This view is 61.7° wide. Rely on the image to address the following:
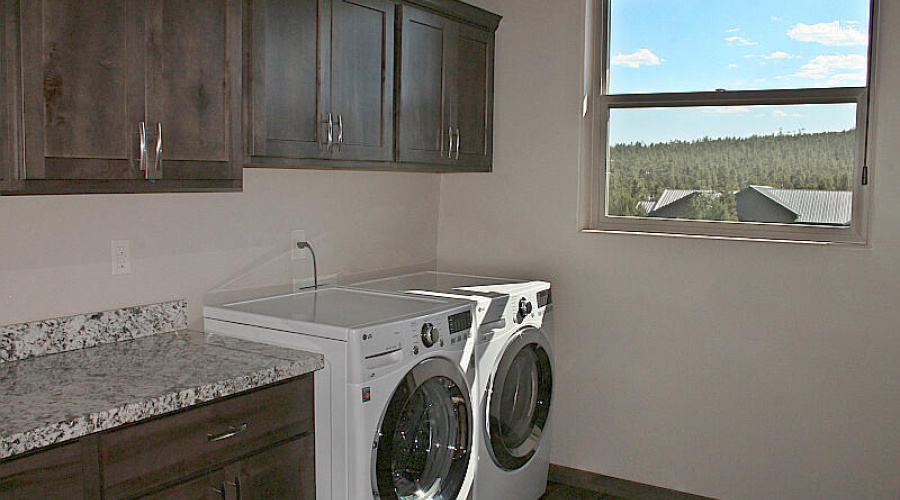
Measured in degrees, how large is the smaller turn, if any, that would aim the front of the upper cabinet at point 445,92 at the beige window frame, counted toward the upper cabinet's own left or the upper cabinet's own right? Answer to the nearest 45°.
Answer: approximately 45° to the upper cabinet's own left

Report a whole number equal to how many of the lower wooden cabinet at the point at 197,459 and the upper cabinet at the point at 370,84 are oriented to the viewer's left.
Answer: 0

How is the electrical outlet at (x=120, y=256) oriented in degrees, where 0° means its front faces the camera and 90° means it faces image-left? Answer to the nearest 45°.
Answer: approximately 315°

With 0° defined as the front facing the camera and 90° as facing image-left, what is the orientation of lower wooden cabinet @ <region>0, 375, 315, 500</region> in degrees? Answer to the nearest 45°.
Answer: approximately 315°

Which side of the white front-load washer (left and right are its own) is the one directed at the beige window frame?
left

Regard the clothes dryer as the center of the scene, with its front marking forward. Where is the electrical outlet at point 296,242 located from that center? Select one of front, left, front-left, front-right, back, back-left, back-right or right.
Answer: back-right

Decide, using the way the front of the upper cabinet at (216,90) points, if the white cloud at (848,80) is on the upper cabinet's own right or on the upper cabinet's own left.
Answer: on the upper cabinet's own left

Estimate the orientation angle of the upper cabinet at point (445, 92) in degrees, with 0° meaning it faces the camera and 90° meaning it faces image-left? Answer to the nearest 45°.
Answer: approximately 315°

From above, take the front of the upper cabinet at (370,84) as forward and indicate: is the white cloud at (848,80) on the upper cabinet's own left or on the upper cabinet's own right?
on the upper cabinet's own left
